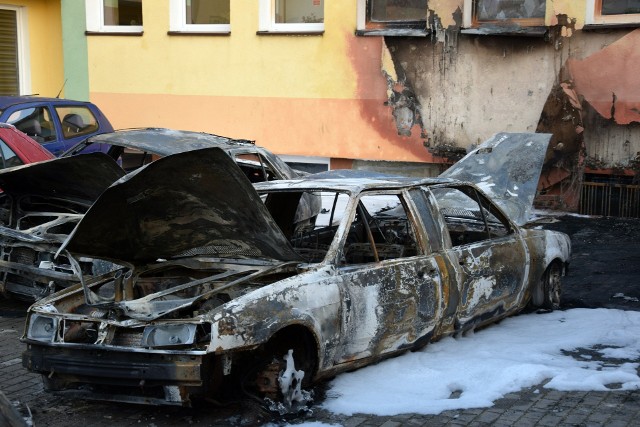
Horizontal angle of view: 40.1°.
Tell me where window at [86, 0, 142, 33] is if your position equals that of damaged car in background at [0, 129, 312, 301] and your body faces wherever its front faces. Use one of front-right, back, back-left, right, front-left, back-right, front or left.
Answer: back-right

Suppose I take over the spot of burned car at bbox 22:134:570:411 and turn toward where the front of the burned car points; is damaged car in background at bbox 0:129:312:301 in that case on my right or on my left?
on my right

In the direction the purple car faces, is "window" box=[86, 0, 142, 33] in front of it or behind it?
behind

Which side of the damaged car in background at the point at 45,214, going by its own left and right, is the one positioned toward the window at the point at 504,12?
back

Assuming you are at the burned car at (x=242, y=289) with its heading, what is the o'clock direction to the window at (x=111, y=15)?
The window is roughly at 4 o'clock from the burned car.

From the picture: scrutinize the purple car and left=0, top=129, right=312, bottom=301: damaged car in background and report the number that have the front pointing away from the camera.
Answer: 0

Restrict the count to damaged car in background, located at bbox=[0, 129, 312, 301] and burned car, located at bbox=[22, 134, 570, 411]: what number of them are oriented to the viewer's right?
0

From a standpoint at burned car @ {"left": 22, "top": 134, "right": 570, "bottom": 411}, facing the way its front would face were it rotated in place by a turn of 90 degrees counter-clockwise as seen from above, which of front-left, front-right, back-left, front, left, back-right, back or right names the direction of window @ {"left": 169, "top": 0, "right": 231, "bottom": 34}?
back-left

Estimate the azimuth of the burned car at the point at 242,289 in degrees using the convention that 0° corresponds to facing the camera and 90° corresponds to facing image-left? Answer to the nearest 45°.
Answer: approximately 45°

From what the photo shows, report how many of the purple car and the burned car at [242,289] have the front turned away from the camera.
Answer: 0

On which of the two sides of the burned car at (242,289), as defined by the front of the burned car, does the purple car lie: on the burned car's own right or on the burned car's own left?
on the burned car's own right

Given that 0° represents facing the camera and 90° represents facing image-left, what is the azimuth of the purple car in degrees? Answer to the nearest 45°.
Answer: approximately 45°

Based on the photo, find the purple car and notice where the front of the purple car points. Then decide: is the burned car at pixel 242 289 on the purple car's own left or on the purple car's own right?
on the purple car's own left
